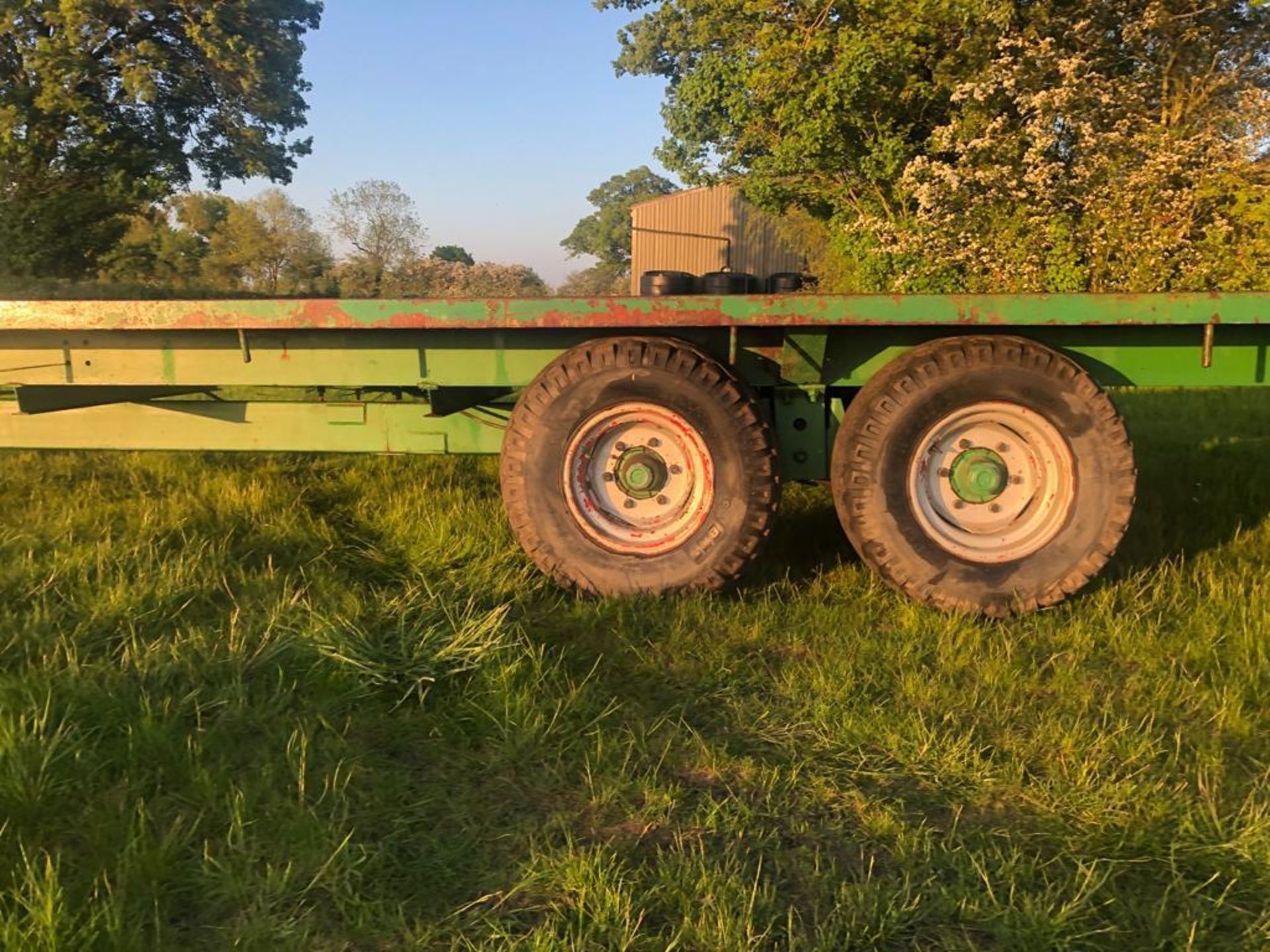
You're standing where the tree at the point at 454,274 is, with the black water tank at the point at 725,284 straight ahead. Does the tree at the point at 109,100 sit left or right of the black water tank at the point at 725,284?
right
